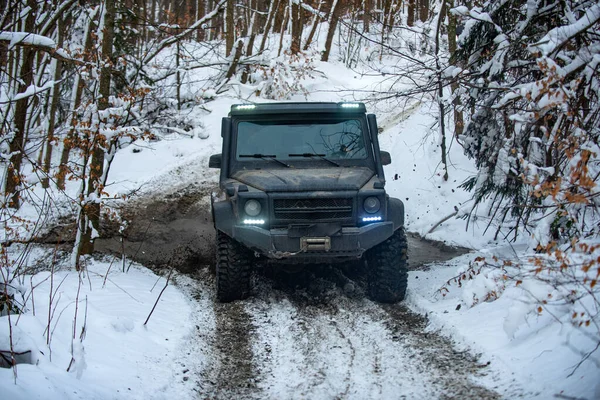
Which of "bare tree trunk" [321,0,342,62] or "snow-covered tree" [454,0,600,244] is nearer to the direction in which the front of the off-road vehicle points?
the snow-covered tree

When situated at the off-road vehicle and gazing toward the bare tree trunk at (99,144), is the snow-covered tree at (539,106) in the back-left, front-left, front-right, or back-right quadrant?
back-right

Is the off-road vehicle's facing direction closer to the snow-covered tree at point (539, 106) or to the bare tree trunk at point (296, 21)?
the snow-covered tree

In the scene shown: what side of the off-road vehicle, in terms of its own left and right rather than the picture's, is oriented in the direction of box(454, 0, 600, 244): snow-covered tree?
left

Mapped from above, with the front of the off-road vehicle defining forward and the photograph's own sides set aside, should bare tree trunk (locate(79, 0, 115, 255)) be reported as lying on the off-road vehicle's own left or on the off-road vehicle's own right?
on the off-road vehicle's own right

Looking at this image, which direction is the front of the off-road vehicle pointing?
toward the camera

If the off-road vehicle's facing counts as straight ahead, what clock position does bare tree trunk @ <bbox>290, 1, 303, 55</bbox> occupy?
The bare tree trunk is roughly at 6 o'clock from the off-road vehicle.

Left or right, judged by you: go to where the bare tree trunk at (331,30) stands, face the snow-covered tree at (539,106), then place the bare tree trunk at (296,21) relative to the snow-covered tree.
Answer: right

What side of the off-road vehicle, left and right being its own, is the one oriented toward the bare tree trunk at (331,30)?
back
